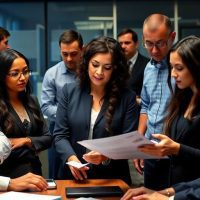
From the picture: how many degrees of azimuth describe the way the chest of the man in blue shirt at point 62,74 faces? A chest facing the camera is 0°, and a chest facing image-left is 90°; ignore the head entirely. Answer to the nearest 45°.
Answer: approximately 315°

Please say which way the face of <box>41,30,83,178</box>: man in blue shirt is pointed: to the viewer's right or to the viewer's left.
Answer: to the viewer's right

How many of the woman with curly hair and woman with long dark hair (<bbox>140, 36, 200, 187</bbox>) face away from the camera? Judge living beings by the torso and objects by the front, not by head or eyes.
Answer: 0

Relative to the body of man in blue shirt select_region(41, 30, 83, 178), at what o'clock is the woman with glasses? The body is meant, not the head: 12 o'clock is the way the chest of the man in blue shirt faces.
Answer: The woman with glasses is roughly at 2 o'clock from the man in blue shirt.

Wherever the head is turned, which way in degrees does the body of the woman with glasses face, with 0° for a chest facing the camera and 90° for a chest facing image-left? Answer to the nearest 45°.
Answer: approximately 315°

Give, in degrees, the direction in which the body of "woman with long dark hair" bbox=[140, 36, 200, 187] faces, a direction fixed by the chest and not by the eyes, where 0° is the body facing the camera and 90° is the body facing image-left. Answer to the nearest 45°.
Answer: approximately 45°

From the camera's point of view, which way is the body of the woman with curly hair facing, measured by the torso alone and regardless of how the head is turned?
toward the camera

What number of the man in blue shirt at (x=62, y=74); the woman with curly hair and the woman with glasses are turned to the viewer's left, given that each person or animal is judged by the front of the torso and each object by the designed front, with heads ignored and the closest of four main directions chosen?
0

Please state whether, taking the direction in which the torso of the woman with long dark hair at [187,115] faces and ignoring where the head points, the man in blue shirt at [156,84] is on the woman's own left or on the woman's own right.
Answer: on the woman's own right

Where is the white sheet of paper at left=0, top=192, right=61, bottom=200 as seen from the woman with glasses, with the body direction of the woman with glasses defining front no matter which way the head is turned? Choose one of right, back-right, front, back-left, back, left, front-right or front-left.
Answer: front-right

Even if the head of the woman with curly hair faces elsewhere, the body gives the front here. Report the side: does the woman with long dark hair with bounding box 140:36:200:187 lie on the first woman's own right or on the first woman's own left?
on the first woman's own left
